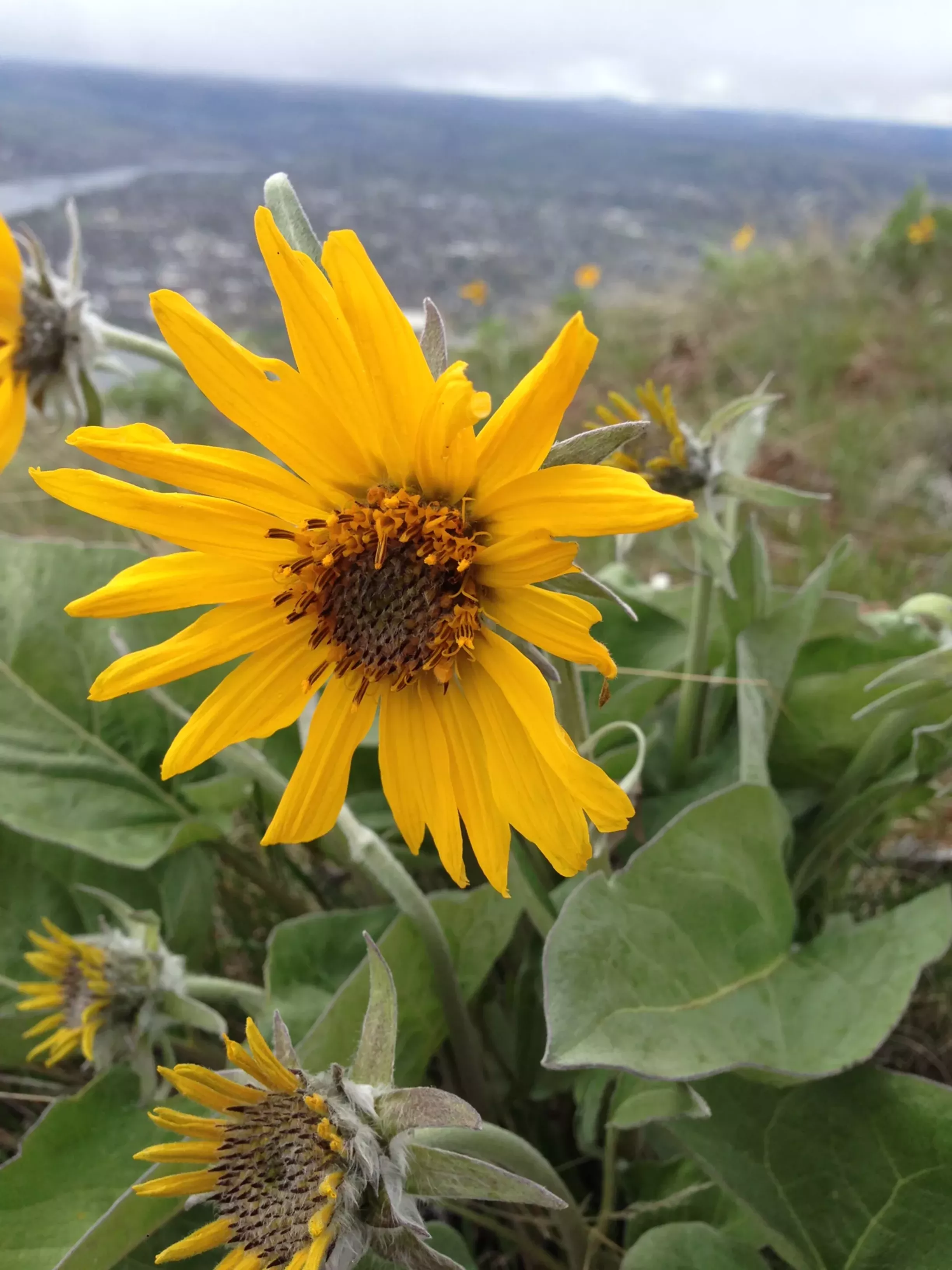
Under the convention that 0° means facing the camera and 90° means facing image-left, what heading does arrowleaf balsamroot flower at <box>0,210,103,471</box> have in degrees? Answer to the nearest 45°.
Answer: approximately 90°

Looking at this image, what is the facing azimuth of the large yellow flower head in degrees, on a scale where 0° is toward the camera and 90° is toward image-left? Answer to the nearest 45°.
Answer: approximately 0°

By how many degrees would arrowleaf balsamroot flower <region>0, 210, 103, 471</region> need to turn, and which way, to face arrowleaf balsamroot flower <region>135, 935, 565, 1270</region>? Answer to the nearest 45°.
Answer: approximately 90° to its left

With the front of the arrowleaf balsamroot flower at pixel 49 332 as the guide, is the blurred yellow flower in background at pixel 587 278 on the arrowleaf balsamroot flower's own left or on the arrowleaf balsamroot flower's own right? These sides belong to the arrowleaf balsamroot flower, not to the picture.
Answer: on the arrowleaf balsamroot flower's own right

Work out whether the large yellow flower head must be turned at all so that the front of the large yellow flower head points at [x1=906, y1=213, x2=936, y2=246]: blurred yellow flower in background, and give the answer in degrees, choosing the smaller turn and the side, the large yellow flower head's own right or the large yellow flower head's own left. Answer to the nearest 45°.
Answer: approximately 135° to the large yellow flower head's own left

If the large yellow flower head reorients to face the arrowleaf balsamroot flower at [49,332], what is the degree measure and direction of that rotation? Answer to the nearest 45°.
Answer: approximately 135° to its right

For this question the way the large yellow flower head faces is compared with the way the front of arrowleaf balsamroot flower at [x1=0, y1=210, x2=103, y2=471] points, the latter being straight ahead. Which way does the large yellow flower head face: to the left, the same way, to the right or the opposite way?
to the left

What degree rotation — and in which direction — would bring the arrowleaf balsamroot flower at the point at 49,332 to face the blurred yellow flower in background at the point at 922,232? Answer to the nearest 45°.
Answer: approximately 135° to its right

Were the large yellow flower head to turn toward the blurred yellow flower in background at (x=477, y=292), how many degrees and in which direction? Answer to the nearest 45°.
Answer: approximately 180°

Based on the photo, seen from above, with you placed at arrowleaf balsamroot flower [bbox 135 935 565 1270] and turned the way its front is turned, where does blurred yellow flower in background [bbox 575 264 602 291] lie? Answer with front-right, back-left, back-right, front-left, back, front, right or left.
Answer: back-right
